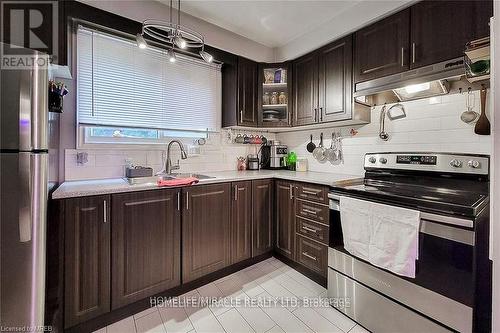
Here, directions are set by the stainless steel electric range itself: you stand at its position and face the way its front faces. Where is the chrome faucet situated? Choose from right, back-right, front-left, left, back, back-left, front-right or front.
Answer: front-right

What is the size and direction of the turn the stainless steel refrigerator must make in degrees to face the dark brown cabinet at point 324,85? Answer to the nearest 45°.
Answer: approximately 90° to its left

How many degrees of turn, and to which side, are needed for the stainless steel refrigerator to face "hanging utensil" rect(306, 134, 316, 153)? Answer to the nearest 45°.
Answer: approximately 90° to its left

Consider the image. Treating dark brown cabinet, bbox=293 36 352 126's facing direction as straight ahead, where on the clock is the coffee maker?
The coffee maker is roughly at 3 o'clock from the dark brown cabinet.

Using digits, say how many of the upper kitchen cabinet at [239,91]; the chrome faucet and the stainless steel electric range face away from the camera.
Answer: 0

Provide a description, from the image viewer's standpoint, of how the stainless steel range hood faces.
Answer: facing the viewer and to the left of the viewer

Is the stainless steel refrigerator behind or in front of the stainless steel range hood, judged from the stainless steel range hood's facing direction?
in front

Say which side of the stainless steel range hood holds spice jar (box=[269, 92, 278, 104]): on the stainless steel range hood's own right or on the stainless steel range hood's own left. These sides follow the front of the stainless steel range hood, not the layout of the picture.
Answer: on the stainless steel range hood's own right

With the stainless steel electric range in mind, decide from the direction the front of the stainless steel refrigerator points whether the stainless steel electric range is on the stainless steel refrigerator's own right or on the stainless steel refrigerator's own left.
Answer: on the stainless steel refrigerator's own left

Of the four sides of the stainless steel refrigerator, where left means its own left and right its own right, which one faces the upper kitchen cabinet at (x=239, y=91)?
left

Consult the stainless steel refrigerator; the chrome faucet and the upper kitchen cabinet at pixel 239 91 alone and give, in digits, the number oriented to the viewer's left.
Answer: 0

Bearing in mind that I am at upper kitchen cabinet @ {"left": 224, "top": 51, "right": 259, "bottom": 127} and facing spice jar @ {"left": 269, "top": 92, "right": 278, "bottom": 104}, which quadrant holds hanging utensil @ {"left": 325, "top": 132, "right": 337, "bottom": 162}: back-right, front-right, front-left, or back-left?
front-right

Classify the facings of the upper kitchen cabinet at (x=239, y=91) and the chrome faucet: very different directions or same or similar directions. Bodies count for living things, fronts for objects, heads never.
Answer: same or similar directions

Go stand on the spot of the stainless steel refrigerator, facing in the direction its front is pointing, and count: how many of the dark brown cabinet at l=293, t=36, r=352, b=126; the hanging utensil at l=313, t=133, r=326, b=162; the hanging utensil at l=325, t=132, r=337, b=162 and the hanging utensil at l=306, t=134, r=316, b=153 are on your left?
4
